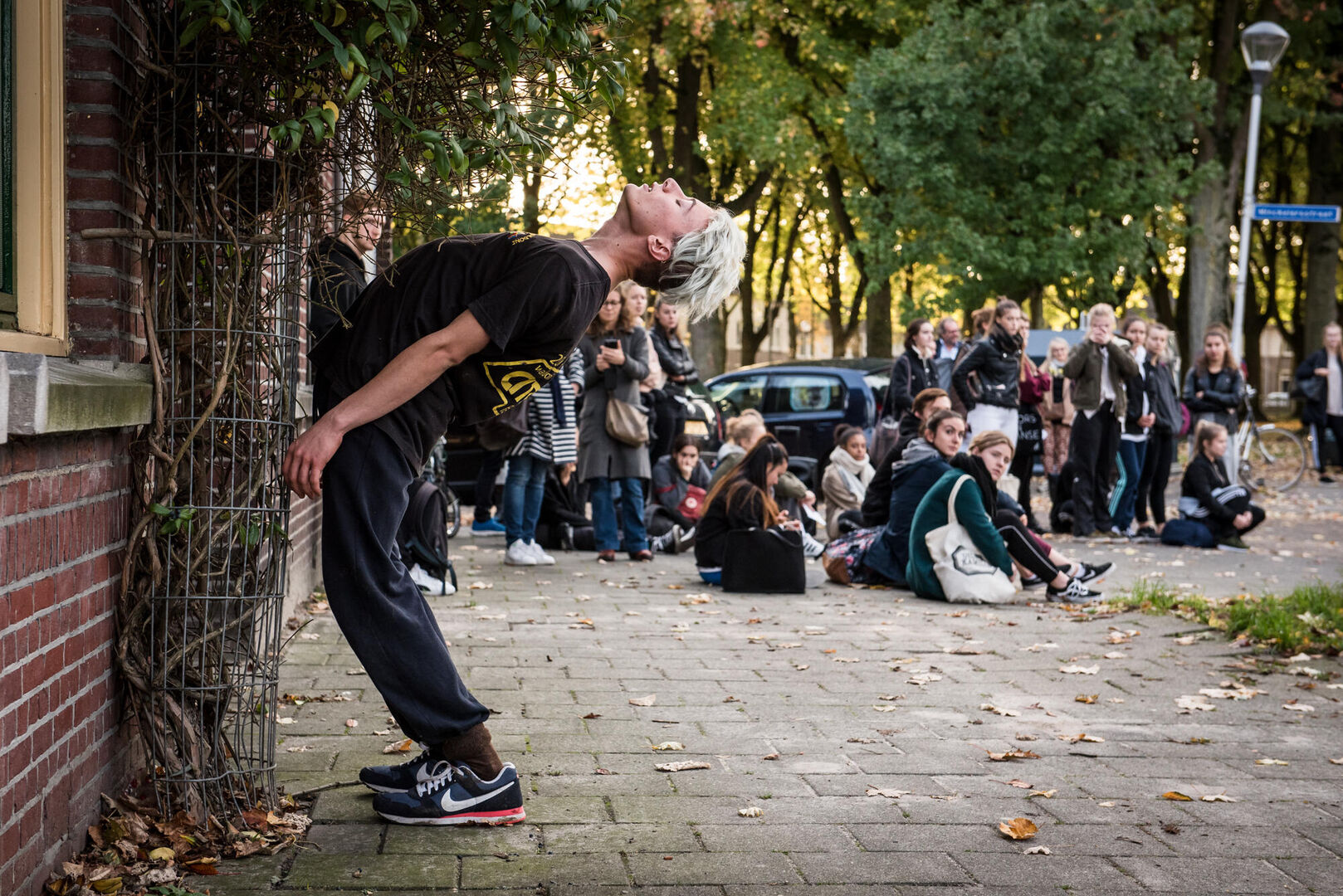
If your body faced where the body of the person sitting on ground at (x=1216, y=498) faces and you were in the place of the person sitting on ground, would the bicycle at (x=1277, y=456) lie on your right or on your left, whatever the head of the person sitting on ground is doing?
on your left

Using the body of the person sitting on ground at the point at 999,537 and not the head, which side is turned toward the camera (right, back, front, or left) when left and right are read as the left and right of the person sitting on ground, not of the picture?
right
